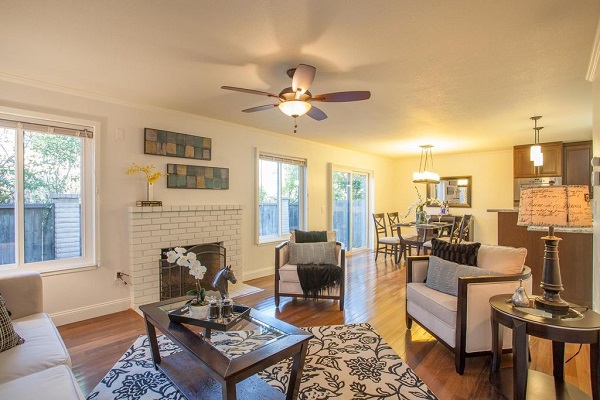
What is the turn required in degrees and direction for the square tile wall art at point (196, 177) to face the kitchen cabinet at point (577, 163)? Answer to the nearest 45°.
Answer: approximately 45° to its left

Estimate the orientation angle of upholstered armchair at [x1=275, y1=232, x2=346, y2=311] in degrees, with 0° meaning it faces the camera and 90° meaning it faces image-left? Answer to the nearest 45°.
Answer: approximately 0°

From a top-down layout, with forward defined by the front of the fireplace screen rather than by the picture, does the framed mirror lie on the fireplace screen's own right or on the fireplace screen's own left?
on the fireplace screen's own left

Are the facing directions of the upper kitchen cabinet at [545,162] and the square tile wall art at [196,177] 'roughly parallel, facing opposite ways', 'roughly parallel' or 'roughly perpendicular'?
roughly perpendicular

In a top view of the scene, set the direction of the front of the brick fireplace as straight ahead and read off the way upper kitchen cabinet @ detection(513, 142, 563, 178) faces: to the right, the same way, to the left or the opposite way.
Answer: to the right

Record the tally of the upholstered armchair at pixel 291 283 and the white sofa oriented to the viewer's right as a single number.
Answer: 1

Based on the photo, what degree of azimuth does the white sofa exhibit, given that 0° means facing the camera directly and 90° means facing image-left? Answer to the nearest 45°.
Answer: approximately 270°
